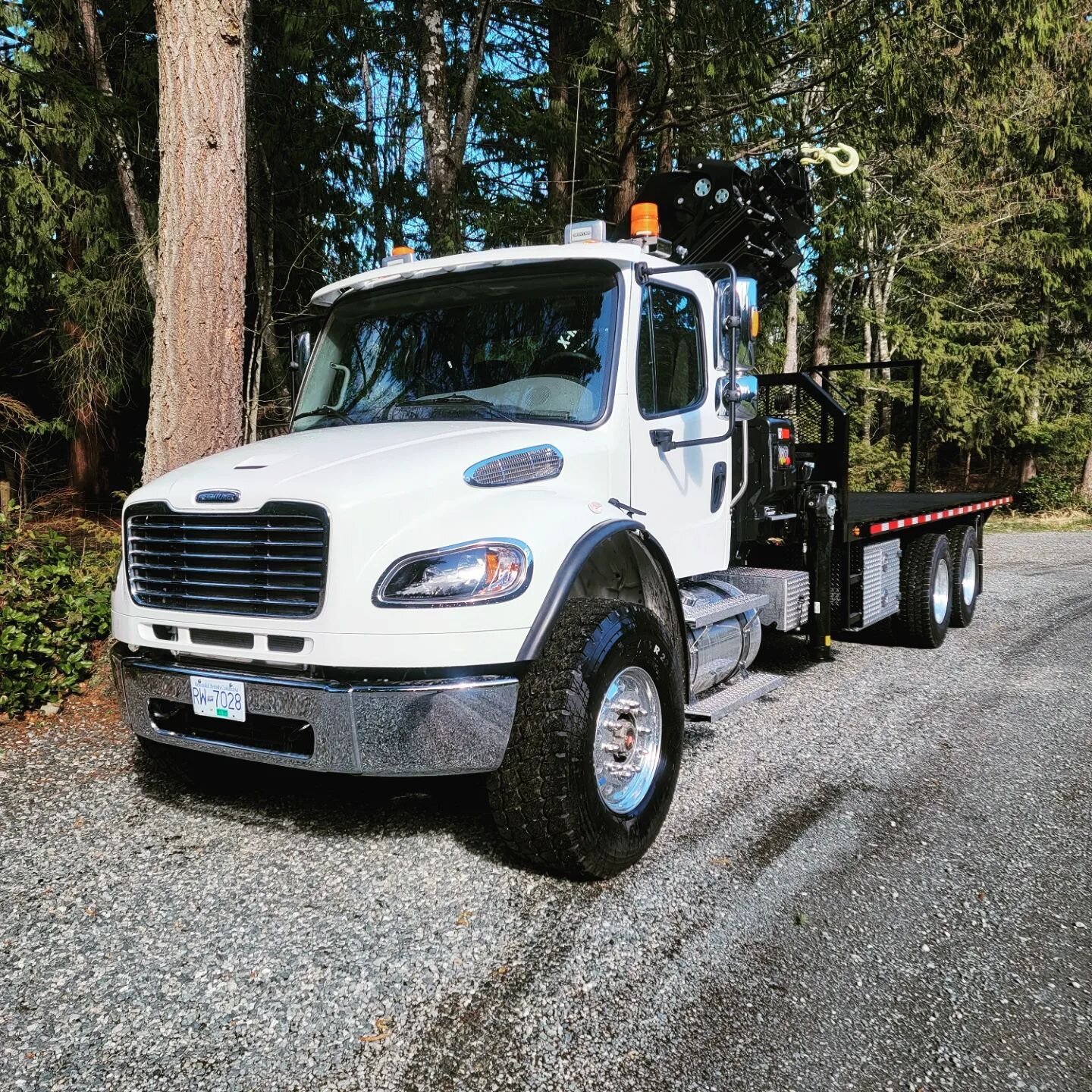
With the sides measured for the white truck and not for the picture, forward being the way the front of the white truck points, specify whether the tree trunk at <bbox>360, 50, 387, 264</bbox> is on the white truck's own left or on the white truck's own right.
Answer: on the white truck's own right

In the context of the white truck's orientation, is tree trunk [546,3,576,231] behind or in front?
behind

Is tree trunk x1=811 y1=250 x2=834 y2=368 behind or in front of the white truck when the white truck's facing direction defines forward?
behind

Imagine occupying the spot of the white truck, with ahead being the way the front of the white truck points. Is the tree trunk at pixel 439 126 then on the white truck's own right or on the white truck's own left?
on the white truck's own right

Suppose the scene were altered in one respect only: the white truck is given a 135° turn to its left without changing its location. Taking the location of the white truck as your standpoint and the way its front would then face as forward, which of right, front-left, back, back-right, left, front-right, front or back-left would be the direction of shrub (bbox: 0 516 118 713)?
back-left

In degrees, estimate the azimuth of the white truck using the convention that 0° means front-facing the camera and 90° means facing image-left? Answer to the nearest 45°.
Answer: approximately 45°

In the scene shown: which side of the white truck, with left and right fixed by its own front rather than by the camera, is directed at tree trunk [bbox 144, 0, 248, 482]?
right

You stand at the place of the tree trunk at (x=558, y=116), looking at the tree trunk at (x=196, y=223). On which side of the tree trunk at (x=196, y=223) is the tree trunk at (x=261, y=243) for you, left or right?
right

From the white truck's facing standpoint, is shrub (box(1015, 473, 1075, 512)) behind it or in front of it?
behind

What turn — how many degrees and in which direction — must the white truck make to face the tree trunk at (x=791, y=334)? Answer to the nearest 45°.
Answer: approximately 135° to its right
